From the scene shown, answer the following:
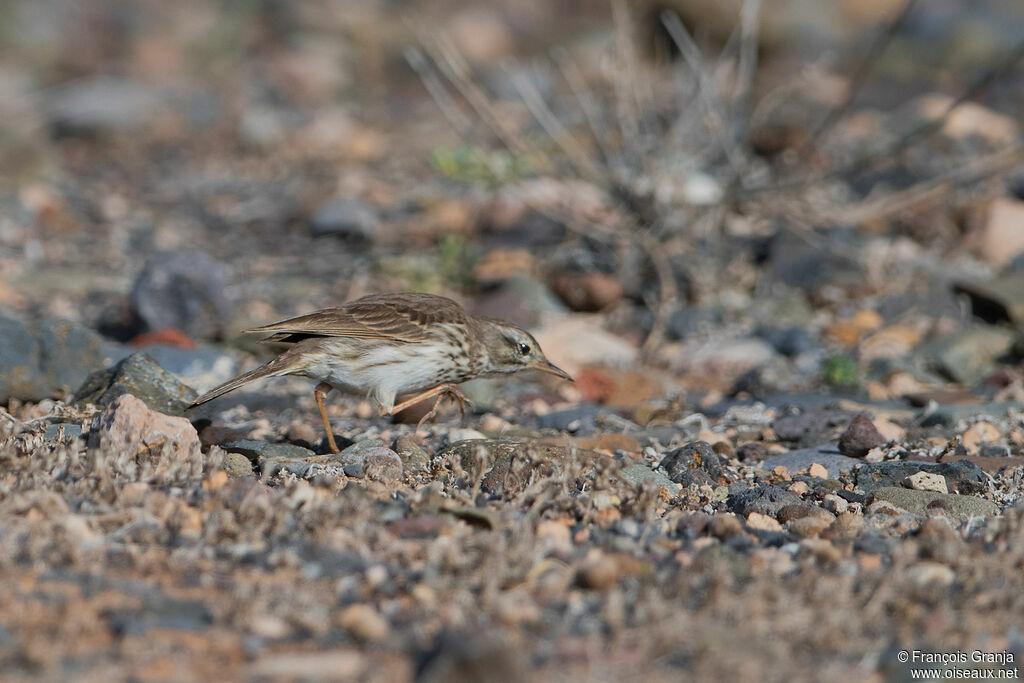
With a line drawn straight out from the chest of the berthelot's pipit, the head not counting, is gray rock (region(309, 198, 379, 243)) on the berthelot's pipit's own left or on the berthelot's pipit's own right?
on the berthelot's pipit's own left

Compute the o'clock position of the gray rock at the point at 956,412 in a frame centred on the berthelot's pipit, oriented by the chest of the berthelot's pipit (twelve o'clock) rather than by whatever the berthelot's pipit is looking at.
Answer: The gray rock is roughly at 12 o'clock from the berthelot's pipit.

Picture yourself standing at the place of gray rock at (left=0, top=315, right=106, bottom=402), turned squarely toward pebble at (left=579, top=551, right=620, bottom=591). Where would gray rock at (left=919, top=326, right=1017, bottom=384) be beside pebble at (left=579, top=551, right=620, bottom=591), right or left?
left

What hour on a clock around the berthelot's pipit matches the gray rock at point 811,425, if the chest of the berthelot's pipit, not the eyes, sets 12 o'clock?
The gray rock is roughly at 12 o'clock from the berthelot's pipit.

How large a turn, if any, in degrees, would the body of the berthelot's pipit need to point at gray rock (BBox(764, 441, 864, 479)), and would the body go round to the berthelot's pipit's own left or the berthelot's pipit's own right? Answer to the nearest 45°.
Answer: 0° — it already faces it

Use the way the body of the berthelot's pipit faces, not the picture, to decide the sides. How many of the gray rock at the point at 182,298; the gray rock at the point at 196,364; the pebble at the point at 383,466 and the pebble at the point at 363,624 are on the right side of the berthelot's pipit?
2

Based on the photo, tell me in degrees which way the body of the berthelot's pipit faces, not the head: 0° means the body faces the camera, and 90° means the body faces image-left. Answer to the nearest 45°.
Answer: approximately 270°

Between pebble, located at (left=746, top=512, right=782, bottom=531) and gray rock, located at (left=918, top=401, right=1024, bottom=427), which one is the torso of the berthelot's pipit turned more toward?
the gray rock

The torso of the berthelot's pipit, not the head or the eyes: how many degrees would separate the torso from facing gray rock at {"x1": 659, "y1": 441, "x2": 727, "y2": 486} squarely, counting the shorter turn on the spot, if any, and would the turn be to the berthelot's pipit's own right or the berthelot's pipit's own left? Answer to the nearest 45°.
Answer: approximately 45° to the berthelot's pipit's own right
